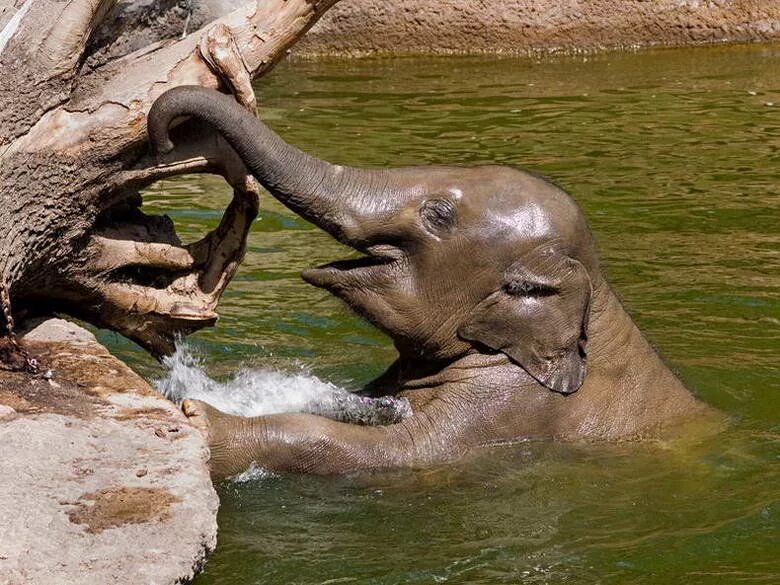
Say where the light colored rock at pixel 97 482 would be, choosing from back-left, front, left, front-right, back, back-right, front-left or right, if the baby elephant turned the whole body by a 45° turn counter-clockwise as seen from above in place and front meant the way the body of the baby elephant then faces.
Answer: front

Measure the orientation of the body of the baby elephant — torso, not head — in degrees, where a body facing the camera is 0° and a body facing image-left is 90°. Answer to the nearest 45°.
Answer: approximately 90°

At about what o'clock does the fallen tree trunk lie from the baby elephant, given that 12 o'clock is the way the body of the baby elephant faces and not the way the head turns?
The fallen tree trunk is roughly at 12 o'clock from the baby elephant.
